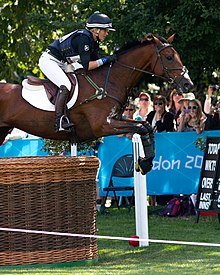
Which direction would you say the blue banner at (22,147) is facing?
toward the camera

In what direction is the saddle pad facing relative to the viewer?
to the viewer's right

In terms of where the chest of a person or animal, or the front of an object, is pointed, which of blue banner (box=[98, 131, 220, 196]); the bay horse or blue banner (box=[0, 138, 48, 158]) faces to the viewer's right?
the bay horse

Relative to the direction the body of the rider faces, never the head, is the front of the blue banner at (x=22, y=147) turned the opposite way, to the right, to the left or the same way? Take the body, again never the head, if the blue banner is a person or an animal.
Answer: to the right

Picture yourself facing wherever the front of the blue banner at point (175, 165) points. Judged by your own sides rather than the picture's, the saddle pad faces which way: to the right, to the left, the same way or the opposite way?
to the left

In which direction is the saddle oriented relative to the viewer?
to the viewer's right

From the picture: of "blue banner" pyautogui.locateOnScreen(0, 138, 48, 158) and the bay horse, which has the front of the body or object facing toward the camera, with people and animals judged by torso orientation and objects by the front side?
the blue banner

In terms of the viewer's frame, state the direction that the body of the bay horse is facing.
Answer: to the viewer's right

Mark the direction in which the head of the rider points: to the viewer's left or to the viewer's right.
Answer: to the viewer's right

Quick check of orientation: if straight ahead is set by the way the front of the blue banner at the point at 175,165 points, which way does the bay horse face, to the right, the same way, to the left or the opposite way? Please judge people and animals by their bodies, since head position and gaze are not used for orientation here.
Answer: to the left

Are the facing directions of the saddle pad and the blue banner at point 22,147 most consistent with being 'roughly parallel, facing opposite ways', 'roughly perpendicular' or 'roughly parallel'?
roughly perpendicular

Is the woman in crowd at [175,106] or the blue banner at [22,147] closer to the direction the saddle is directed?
the woman in crowd

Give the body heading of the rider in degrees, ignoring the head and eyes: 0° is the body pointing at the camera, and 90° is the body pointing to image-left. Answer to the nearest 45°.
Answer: approximately 270°

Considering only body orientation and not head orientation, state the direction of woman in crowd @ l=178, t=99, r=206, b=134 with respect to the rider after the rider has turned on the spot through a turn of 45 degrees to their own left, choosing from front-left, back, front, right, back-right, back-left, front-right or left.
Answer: front

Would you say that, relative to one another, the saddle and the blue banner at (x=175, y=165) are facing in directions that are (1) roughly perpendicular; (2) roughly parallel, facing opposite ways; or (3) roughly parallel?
roughly perpendicular

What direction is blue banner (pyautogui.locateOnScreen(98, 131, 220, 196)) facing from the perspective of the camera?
toward the camera
